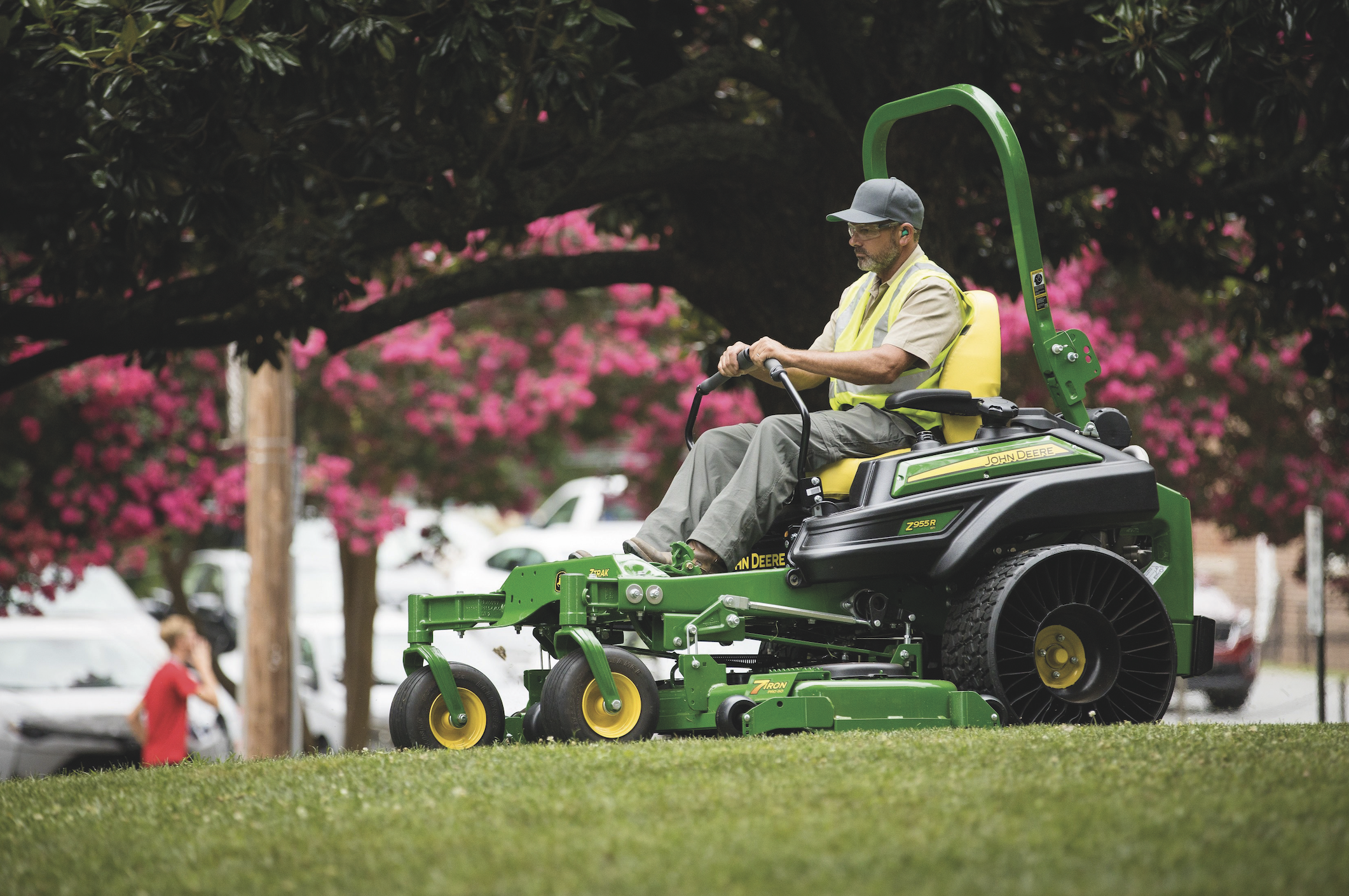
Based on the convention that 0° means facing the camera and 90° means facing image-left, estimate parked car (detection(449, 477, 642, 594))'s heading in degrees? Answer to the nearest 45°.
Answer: approximately 45°

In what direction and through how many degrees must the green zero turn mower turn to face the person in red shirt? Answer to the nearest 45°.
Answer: approximately 90° to its right

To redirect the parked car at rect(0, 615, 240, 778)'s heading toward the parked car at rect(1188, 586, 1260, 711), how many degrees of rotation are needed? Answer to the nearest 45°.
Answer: approximately 135° to its left

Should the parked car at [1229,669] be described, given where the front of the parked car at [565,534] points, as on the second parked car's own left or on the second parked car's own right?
on the second parked car's own left
